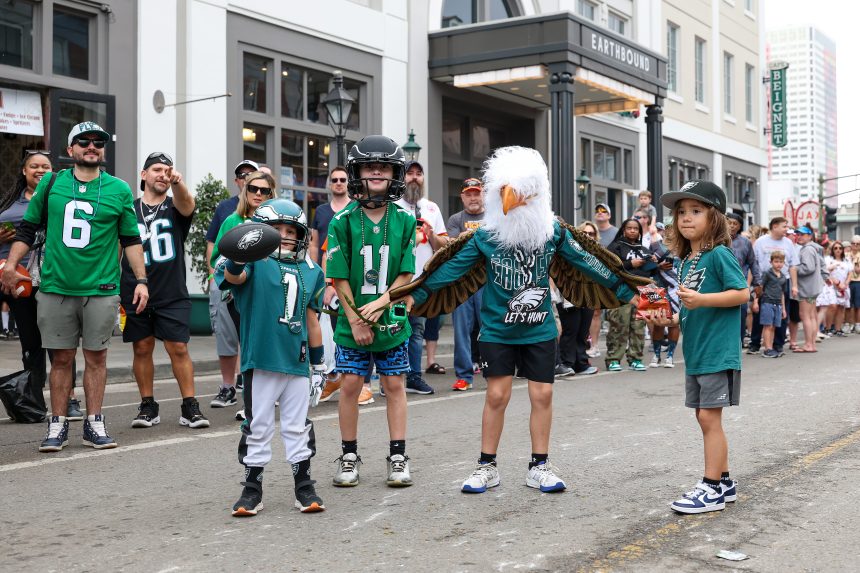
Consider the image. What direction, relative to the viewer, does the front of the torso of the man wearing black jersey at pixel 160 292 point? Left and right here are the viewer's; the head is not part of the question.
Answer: facing the viewer

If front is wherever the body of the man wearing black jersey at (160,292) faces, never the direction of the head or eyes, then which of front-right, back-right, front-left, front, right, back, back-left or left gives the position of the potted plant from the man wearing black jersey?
back

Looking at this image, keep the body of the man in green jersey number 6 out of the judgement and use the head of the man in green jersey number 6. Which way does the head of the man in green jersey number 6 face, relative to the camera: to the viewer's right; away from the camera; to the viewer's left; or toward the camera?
toward the camera

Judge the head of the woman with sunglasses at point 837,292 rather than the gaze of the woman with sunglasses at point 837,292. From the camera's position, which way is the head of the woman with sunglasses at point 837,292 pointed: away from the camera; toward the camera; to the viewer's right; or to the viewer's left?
toward the camera

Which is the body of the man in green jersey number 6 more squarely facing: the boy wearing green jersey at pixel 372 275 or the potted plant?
the boy wearing green jersey

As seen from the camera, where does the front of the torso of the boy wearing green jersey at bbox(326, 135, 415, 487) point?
toward the camera

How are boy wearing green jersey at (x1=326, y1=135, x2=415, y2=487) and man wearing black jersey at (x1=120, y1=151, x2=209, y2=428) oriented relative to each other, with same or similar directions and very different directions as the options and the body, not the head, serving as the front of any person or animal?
same or similar directions

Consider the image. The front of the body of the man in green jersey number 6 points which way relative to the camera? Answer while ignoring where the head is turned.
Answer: toward the camera

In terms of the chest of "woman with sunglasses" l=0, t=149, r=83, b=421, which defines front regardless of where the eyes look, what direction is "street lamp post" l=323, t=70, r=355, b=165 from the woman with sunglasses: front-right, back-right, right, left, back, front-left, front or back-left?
left

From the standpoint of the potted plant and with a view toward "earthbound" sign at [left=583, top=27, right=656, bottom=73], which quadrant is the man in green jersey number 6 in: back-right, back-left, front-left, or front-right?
back-right

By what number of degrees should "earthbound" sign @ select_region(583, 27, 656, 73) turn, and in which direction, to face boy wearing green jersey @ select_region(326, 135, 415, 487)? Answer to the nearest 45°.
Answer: approximately 45° to its right

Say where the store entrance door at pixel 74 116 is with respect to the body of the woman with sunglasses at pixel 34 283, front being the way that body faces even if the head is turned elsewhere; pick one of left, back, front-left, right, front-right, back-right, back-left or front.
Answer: back-left

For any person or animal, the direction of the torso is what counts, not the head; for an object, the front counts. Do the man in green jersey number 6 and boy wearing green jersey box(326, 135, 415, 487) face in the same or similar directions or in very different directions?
same or similar directions

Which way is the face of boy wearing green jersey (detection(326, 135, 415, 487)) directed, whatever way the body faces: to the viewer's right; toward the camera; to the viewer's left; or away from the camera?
toward the camera

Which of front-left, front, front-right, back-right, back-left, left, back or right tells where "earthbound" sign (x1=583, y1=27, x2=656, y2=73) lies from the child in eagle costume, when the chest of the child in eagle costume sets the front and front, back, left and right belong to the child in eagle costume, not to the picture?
back
